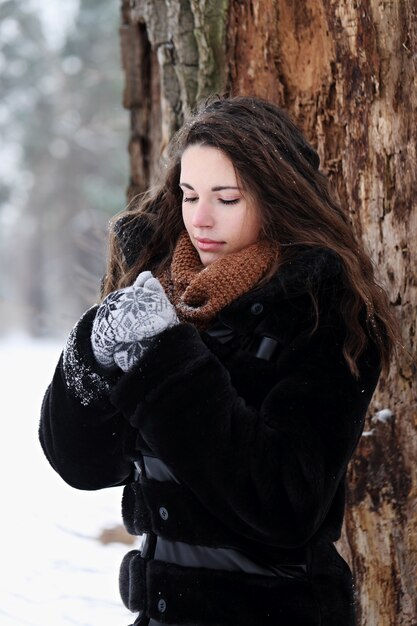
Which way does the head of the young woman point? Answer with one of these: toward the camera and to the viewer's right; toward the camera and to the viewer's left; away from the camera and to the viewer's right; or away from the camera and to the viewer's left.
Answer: toward the camera and to the viewer's left

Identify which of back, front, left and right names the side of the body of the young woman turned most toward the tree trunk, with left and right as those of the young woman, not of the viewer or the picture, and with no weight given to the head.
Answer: back

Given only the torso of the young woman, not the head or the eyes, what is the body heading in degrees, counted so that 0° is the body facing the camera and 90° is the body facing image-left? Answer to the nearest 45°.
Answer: approximately 45°
